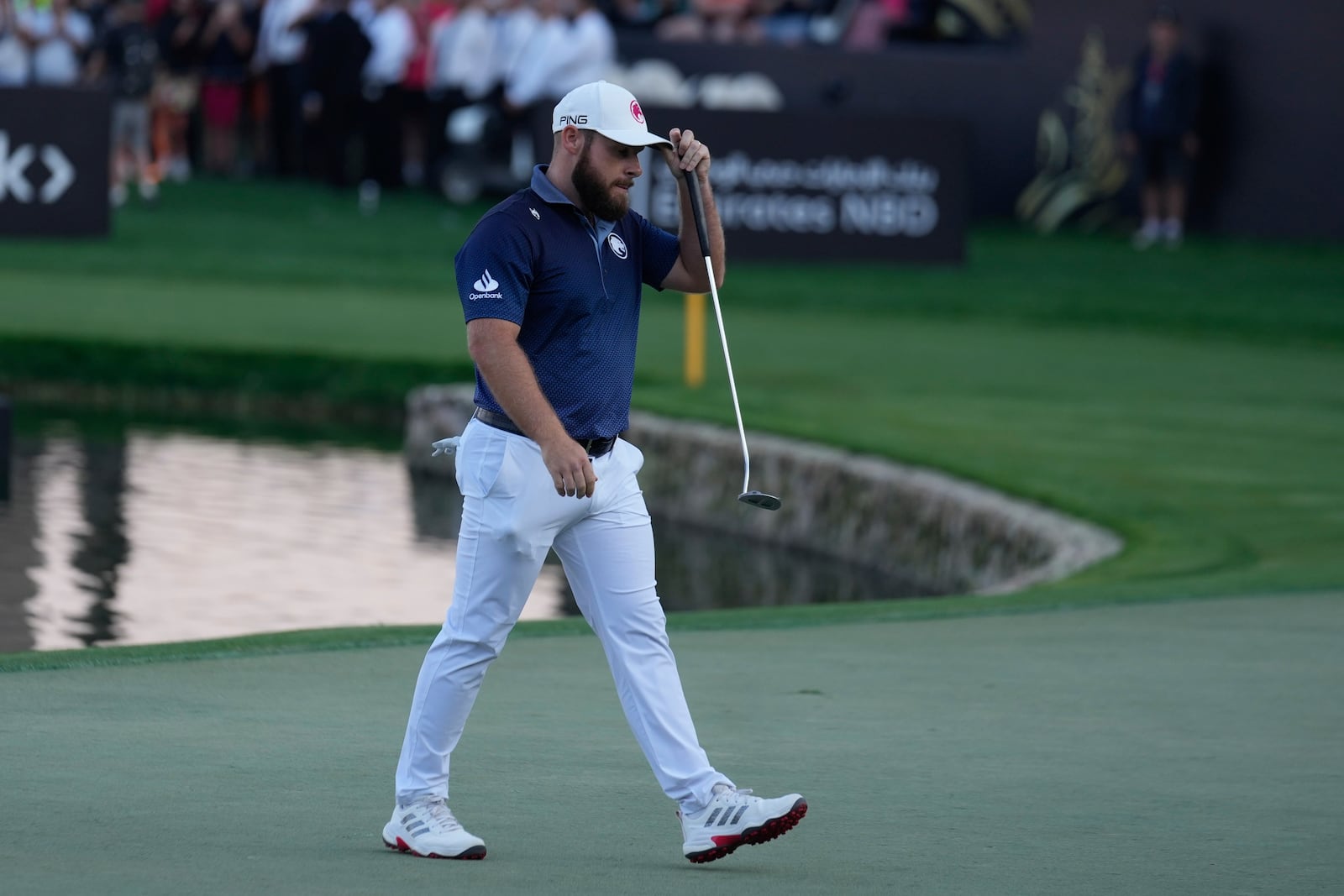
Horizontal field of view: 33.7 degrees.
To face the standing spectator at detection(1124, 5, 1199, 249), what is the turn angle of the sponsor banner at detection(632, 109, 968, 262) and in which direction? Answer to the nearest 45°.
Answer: approximately 135° to its left

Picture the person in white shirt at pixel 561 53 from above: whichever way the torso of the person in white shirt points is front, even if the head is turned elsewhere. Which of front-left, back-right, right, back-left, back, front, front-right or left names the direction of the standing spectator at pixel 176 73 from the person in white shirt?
back-right

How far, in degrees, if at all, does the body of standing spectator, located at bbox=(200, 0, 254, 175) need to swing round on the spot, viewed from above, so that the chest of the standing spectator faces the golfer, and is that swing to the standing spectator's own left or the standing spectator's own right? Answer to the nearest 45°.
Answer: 0° — they already face them

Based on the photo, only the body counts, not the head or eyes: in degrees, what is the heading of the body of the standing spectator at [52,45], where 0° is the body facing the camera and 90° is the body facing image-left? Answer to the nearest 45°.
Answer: approximately 0°

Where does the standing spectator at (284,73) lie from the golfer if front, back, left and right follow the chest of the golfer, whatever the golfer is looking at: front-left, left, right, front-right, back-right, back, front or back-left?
back-left

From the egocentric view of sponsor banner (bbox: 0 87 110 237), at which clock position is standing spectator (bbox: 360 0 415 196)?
The standing spectator is roughly at 7 o'clock from the sponsor banner.

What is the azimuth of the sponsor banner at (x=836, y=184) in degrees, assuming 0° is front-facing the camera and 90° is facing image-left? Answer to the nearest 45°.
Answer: approximately 0°

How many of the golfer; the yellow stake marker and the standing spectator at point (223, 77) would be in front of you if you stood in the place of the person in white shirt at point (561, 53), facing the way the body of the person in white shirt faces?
2

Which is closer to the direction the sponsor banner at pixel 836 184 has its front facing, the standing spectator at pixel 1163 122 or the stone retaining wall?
the stone retaining wall

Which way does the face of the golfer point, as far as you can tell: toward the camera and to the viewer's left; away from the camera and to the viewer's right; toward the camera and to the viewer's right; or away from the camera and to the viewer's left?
toward the camera and to the viewer's right
